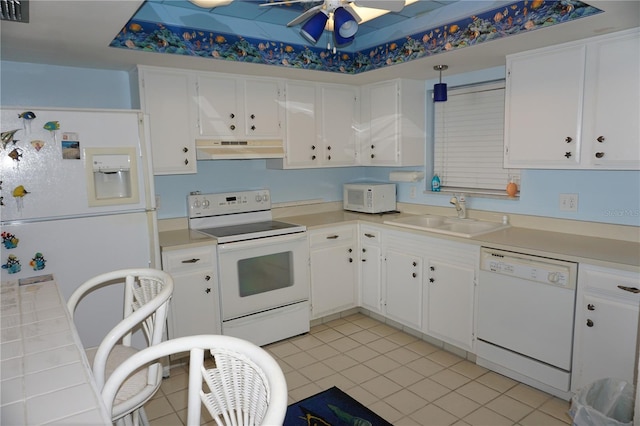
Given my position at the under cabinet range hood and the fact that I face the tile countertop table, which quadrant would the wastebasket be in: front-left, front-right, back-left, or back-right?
front-left

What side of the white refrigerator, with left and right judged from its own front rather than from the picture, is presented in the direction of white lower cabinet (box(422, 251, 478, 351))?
left

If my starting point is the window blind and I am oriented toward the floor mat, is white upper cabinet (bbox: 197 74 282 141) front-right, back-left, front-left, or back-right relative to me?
front-right

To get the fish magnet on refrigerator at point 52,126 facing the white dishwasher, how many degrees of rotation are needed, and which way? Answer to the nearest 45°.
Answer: approximately 135° to its left

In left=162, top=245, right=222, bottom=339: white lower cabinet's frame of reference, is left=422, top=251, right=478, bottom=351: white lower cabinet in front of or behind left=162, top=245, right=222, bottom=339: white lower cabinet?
in front

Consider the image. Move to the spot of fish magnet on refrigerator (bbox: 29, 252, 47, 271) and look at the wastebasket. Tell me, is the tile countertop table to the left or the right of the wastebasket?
right

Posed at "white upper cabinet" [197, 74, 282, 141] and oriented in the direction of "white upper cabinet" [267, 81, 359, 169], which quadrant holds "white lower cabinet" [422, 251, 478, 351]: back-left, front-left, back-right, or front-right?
front-right

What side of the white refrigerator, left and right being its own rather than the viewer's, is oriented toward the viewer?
front

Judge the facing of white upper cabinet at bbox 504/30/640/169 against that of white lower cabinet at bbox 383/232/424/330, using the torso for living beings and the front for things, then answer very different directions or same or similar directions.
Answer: same or similar directions
